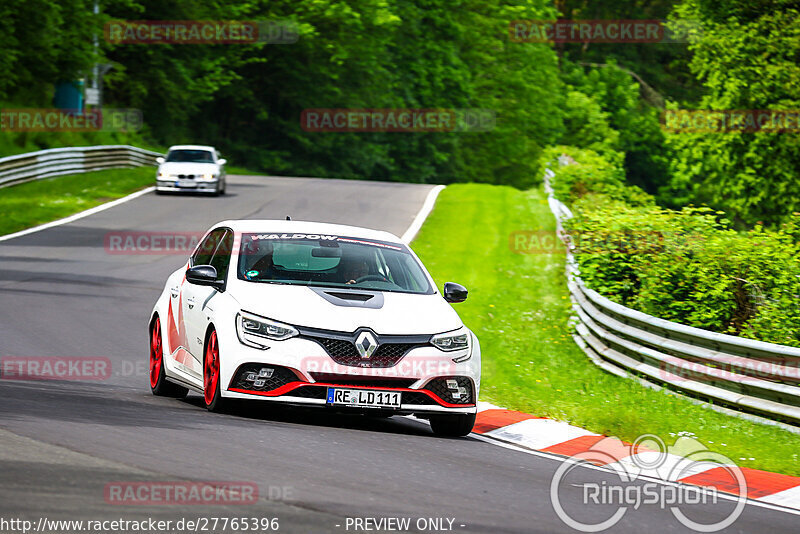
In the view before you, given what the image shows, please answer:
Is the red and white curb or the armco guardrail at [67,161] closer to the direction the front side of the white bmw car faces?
the red and white curb

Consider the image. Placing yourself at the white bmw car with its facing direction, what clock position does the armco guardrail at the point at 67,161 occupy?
The armco guardrail is roughly at 4 o'clock from the white bmw car.

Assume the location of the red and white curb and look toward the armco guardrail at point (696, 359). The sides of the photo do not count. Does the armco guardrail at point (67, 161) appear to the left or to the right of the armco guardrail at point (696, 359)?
left

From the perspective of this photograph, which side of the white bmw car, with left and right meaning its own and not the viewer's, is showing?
front

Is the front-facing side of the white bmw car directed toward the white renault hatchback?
yes

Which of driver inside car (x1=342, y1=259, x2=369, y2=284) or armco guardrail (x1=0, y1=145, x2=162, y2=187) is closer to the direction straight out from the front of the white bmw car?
the driver inside car

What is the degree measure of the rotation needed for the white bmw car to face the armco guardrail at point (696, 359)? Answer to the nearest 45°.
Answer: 0° — it already faces it

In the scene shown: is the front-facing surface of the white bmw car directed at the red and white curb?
yes

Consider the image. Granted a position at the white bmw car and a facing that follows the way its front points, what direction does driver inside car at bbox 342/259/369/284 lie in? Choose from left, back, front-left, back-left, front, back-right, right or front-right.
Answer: front
